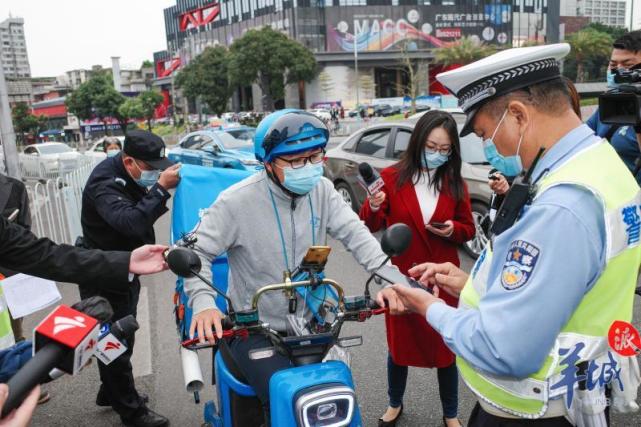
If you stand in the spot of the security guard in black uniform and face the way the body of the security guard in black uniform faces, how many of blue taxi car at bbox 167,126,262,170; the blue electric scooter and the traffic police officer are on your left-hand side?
1

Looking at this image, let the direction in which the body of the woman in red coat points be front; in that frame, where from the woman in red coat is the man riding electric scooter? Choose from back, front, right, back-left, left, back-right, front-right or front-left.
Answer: front-right

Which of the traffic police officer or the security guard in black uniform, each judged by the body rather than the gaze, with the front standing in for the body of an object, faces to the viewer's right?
the security guard in black uniform

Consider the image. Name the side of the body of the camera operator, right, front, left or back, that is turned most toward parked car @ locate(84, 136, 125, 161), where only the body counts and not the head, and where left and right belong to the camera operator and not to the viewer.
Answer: right

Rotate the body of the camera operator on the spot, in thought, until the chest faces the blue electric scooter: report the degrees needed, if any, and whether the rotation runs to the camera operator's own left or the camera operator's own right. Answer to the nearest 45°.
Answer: approximately 45° to the camera operator's own left

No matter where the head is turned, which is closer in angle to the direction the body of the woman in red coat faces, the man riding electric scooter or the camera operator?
the man riding electric scooter

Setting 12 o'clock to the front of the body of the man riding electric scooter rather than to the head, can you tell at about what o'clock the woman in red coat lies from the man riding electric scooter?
The woman in red coat is roughly at 9 o'clock from the man riding electric scooter.

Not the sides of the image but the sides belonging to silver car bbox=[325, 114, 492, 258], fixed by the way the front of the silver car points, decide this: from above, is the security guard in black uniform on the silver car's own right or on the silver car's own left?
on the silver car's own right

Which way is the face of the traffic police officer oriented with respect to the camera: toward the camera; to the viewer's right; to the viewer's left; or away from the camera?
to the viewer's left

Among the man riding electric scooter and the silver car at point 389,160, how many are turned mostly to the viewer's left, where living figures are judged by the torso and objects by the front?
0

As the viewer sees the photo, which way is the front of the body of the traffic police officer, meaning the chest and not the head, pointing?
to the viewer's left

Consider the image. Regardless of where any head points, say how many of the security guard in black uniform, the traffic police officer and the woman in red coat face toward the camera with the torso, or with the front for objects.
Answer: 1

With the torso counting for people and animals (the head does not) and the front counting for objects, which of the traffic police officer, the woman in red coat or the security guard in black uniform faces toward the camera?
the woman in red coat

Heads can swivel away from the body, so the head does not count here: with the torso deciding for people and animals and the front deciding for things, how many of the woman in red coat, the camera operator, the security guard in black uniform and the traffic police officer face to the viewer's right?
1

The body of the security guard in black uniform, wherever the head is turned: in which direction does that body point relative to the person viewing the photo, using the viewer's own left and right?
facing to the right of the viewer

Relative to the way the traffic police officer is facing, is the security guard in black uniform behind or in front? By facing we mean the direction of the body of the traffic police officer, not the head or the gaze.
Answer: in front

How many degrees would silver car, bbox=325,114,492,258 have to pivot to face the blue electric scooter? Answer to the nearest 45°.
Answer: approximately 45° to its right

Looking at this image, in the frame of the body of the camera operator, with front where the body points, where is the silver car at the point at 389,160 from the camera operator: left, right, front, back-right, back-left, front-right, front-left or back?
right
